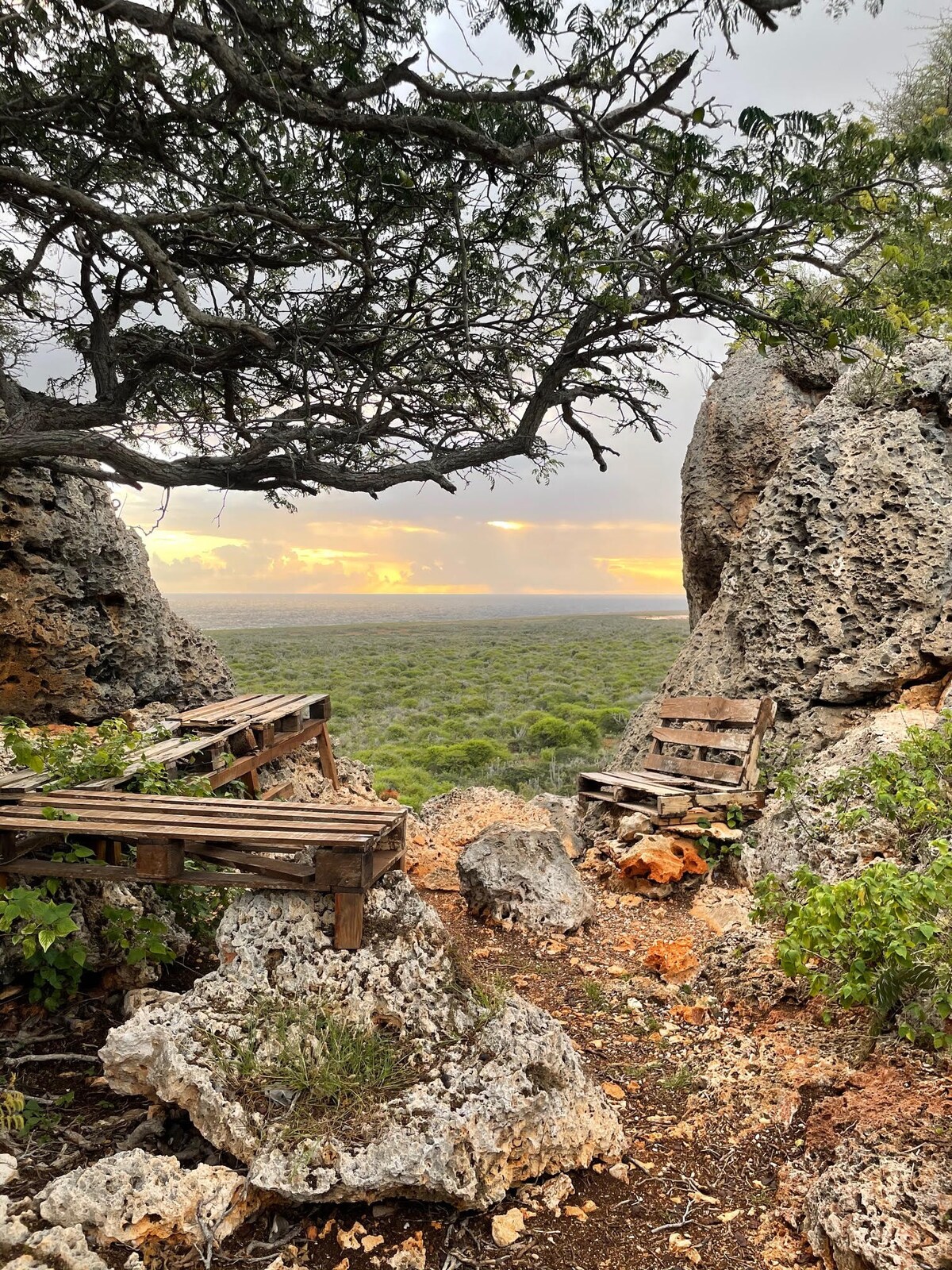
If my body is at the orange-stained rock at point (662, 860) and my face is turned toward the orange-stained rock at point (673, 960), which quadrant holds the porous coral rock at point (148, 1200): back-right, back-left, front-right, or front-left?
front-right

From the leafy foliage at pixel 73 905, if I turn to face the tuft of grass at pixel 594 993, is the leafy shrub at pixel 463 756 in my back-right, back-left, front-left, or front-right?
front-left

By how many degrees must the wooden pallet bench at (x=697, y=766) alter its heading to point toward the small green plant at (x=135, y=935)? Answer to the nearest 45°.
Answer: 0° — it already faces it

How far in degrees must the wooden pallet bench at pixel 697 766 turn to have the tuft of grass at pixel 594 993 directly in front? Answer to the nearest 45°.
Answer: approximately 45° to its left

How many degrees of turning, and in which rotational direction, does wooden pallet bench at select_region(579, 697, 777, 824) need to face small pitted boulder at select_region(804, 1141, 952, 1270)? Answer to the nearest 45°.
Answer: approximately 45° to its left

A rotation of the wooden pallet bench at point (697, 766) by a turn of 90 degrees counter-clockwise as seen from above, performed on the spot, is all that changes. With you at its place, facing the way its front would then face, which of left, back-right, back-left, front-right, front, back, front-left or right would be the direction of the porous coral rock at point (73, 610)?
back-right

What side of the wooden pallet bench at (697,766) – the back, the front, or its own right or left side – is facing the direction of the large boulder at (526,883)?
front

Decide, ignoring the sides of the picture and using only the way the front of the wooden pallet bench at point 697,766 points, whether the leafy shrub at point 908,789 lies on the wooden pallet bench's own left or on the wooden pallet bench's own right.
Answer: on the wooden pallet bench's own left

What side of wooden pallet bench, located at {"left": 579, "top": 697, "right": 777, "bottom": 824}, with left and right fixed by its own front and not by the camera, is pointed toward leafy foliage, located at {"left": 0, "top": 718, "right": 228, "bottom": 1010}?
front

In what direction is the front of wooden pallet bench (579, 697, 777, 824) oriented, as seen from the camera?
facing the viewer and to the left of the viewer

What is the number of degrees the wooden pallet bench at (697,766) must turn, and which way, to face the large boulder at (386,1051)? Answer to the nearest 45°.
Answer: approximately 45° to its left

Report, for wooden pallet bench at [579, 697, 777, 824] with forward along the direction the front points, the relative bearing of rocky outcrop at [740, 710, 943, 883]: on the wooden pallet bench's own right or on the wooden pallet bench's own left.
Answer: on the wooden pallet bench's own left

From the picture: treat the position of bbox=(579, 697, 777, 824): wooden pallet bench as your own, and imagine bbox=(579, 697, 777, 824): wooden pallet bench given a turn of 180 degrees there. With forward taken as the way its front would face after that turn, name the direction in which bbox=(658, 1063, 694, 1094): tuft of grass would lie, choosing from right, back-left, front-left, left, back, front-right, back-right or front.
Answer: back-right

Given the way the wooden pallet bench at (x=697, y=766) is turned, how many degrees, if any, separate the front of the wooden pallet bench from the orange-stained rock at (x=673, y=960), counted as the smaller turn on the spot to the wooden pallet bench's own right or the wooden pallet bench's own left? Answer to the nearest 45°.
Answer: approximately 45° to the wooden pallet bench's own left

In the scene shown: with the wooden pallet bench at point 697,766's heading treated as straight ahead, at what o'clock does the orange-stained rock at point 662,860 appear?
The orange-stained rock is roughly at 11 o'clock from the wooden pallet bench.

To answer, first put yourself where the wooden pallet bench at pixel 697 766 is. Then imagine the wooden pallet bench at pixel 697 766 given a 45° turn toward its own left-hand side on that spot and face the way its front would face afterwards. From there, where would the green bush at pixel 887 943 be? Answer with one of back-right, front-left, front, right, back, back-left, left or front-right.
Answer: front
